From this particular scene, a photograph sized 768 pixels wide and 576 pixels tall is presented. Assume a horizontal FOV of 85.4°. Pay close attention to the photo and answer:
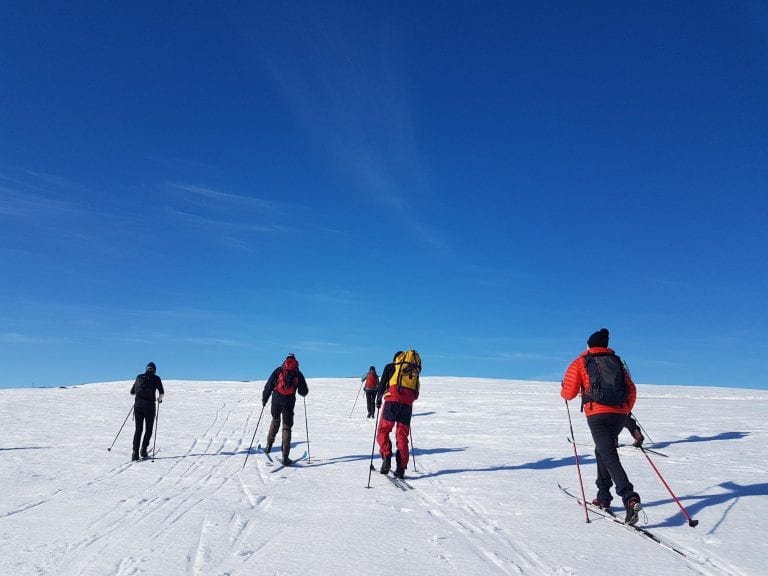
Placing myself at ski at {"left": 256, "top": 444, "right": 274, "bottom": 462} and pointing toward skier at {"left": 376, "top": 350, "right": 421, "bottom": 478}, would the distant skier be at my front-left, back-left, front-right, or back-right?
back-left

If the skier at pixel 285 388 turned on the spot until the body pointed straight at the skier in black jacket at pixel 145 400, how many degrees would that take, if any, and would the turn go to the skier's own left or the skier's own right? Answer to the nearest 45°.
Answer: approximately 45° to the skier's own left

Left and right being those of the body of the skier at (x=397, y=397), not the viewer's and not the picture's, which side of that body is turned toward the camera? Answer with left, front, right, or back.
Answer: back

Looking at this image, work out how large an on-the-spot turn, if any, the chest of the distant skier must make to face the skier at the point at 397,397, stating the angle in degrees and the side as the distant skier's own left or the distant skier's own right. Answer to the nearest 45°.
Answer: approximately 180°

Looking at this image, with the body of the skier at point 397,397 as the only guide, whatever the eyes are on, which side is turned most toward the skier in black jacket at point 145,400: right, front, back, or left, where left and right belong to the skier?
left

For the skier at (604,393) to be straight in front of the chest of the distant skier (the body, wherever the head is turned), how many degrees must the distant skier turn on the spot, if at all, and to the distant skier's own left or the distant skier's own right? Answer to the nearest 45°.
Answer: approximately 180°

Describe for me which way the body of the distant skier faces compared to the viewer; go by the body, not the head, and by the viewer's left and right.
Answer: facing away from the viewer

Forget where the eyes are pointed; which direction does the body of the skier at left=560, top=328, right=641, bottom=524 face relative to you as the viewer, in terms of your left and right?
facing away from the viewer and to the left of the viewer

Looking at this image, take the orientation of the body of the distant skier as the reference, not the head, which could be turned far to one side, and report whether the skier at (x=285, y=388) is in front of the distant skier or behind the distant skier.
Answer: behind

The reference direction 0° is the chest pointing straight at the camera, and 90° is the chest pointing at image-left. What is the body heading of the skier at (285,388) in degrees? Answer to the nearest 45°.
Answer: approximately 180°
